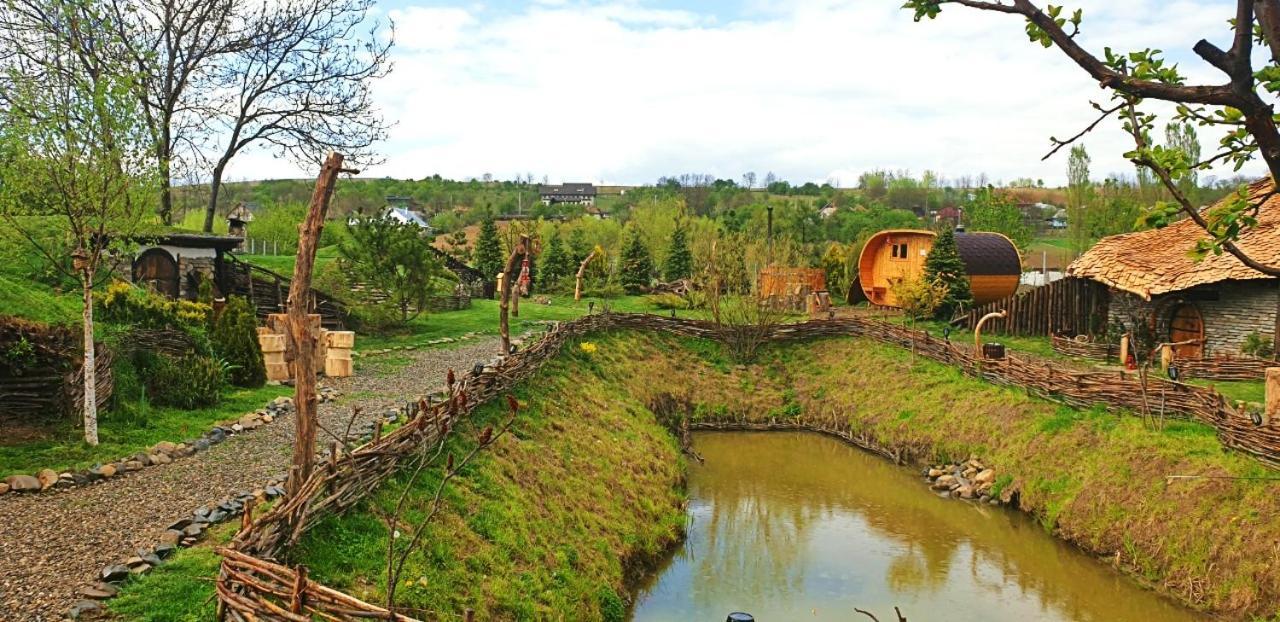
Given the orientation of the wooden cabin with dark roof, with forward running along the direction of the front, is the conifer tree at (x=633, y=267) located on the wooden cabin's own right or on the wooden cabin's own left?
on the wooden cabin's own right

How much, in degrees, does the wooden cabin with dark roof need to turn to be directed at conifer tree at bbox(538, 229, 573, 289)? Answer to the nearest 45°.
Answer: approximately 45° to its right

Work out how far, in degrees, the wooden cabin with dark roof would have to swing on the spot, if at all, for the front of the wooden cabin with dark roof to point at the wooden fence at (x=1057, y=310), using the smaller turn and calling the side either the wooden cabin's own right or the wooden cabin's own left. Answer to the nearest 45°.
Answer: approximately 90° to the wooden cabin's own left

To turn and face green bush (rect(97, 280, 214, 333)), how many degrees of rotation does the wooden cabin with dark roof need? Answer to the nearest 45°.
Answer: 0° — it already faces it

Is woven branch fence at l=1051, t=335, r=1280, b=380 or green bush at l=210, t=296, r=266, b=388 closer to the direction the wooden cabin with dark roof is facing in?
the green bush

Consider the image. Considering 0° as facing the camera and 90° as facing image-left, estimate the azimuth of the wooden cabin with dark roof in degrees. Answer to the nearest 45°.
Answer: approximately 45°

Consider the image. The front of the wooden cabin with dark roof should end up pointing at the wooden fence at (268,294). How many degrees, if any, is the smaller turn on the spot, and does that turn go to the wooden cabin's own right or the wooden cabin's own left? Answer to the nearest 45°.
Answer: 0° — it already faces it

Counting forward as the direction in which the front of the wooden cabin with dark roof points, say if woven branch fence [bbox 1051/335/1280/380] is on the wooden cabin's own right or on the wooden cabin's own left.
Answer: on the wooden cabin's own left

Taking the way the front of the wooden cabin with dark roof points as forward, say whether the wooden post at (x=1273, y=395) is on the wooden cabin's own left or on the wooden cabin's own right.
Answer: on the wooden cabin's own left
